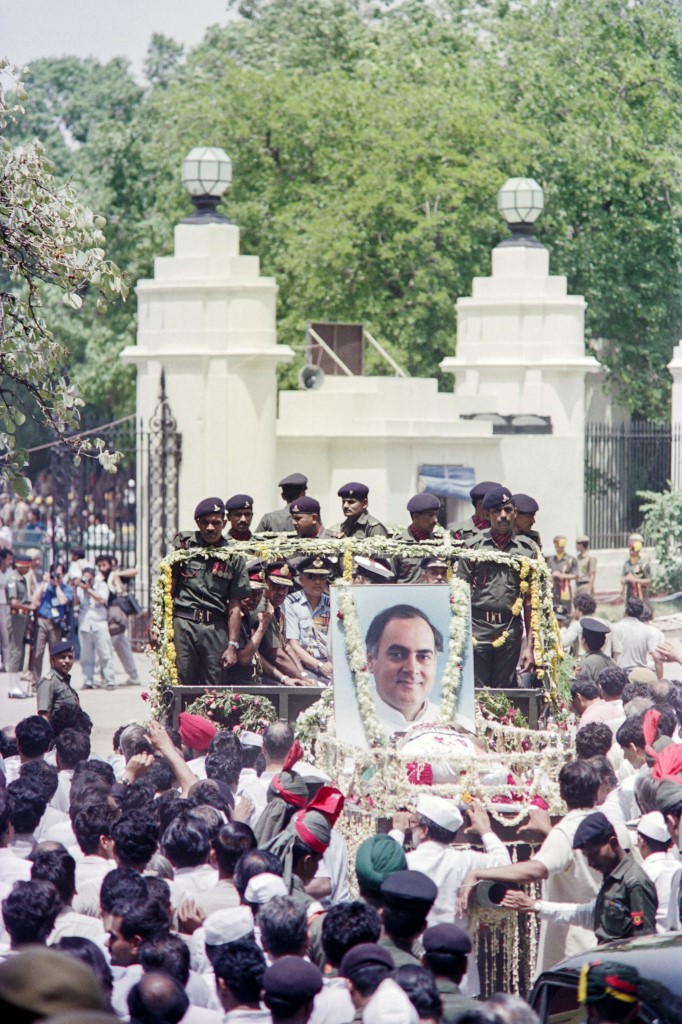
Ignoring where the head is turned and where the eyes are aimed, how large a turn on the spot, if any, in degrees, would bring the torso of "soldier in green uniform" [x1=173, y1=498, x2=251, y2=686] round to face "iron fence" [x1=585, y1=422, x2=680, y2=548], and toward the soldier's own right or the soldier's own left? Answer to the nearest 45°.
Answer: approximately 135° to the soldier's own left

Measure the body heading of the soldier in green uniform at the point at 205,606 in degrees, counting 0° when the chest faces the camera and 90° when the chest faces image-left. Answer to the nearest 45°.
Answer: approximately 0°

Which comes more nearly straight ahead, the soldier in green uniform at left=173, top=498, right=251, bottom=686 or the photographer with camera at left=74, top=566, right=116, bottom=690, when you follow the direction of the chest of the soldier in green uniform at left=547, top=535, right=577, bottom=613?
the soldier in green uniform

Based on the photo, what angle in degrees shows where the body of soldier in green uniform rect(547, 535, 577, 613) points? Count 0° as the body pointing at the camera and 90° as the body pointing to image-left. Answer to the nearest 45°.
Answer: approximately 0°

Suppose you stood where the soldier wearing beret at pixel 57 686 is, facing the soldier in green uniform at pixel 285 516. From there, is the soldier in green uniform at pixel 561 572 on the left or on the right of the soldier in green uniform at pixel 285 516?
left

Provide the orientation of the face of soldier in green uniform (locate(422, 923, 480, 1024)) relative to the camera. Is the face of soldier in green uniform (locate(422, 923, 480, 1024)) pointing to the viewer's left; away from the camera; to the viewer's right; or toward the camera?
away from the camera
